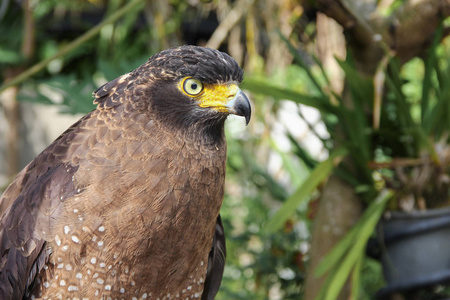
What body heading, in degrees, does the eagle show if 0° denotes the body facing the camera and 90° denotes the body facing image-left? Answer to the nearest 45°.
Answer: approximately 315°

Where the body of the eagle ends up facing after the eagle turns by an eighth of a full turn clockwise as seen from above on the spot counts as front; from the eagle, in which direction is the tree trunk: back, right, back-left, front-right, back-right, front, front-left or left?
back-left

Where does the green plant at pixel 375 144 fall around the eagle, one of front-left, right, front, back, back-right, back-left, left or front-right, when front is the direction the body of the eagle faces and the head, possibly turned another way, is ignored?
left

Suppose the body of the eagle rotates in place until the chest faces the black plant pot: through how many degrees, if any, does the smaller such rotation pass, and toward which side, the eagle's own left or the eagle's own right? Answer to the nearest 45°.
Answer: approximately 90° to the eagle's own left
